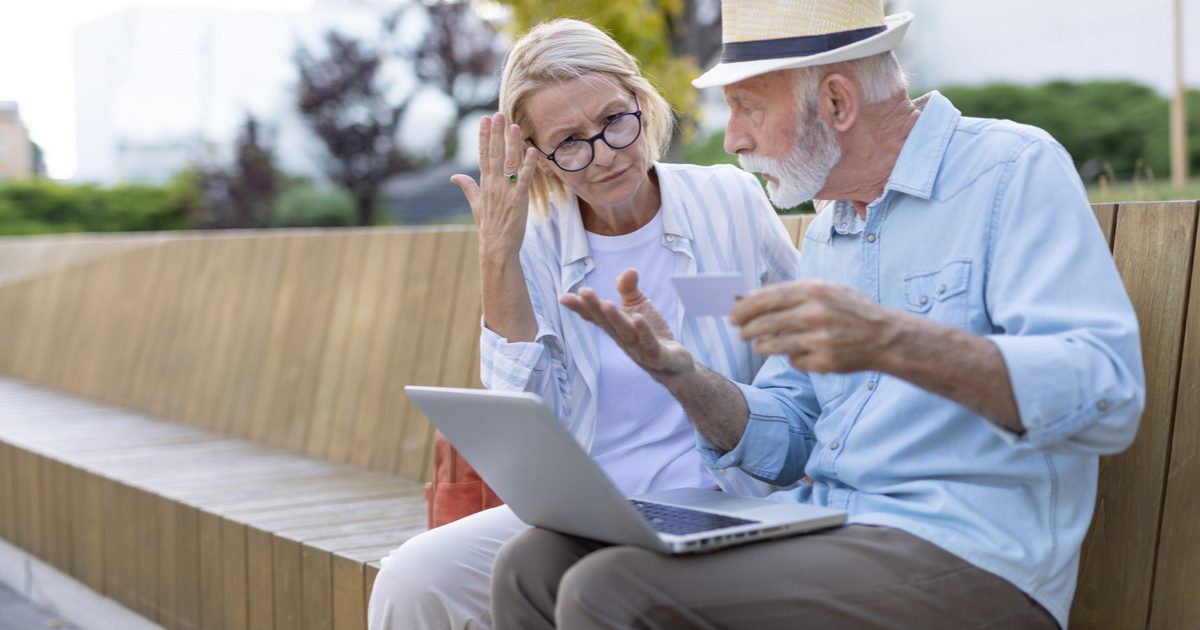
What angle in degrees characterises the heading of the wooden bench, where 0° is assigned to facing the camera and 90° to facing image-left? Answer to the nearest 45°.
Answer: approximately 45°

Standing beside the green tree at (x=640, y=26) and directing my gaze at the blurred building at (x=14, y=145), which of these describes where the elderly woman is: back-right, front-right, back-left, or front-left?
back-left

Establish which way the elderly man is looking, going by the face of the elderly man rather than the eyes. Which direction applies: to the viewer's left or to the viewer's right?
to the viewer's left

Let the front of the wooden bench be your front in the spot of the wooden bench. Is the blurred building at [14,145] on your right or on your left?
on your right

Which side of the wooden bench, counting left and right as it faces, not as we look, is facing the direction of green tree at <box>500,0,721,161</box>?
back

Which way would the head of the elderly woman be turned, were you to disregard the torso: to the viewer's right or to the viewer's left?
to the viewer's right
